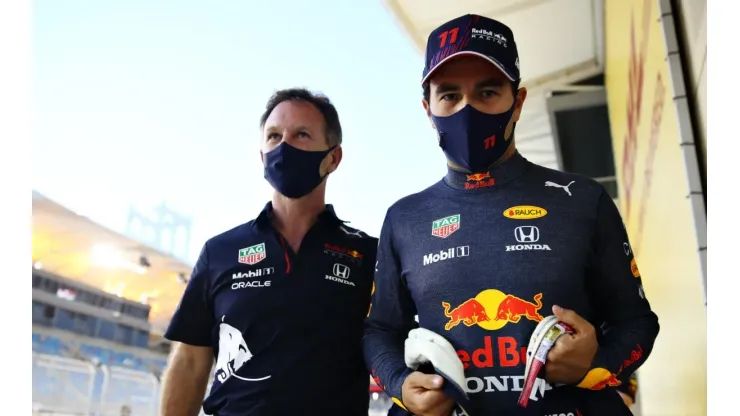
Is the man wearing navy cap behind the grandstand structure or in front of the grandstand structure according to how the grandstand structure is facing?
in front

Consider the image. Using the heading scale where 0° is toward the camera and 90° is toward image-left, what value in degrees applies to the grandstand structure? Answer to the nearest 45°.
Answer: approximately 315°

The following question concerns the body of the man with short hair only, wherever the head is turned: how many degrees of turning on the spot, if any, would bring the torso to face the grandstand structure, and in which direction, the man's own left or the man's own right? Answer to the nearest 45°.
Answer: approximately 180°

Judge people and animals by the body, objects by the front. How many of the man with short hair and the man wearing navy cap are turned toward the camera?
2

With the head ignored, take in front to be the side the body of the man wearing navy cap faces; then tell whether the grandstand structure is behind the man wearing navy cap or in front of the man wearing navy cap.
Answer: behind

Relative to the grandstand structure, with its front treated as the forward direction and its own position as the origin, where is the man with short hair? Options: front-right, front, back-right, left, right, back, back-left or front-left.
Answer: front-right

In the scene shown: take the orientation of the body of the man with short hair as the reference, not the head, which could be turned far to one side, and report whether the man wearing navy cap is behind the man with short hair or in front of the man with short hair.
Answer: in front
